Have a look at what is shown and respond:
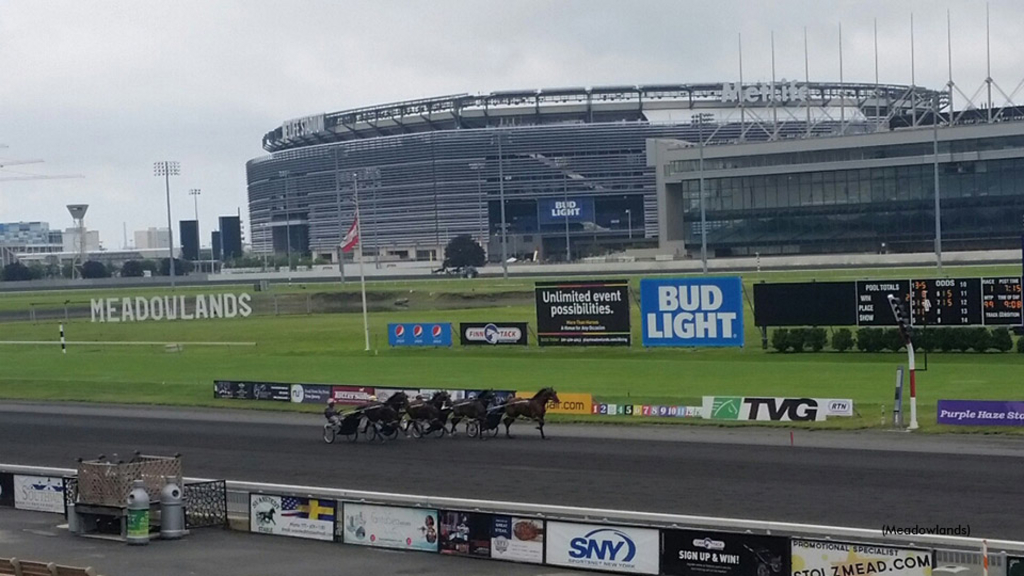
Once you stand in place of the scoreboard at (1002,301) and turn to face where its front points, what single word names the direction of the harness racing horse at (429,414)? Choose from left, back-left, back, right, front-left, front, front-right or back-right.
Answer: front-right

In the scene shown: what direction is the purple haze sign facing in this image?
toward the camera

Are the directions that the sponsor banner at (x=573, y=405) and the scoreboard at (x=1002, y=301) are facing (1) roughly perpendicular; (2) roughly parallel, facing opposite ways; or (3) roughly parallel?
roughly parallel

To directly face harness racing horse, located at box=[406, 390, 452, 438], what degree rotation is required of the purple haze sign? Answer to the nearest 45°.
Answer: approximately 90° to its right

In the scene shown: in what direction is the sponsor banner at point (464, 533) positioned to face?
toward the camera

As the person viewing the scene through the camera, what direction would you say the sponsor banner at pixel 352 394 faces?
facing the viewer

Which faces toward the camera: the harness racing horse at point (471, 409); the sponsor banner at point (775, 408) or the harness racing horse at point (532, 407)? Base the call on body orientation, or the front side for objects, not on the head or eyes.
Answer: the sponsor banner

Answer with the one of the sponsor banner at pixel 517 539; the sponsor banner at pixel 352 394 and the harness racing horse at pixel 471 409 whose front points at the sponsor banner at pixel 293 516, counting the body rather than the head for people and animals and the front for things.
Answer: the sponsor banner at pixel 352 394

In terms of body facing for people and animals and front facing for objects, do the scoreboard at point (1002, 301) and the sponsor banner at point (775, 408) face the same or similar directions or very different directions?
same or similar directions

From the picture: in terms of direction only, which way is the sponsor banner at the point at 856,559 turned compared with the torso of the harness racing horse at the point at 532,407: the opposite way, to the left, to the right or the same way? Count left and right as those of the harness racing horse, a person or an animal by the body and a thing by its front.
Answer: to the right

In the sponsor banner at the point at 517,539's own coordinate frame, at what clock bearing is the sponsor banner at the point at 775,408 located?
the sponsor banner at the point at 775,408 is roughly at 7 o'clock from the sponsor banner at the point at 517,539.

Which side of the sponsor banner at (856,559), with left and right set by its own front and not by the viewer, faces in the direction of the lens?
front

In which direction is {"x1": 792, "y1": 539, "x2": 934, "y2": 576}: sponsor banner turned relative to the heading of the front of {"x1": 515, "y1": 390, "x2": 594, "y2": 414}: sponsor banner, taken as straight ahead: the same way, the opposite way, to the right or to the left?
the same way

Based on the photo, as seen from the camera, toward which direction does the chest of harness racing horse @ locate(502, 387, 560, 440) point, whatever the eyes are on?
to the viewer's right
